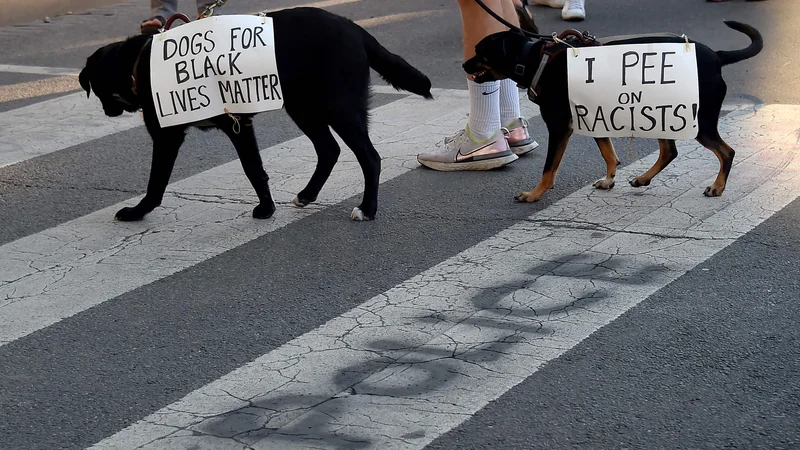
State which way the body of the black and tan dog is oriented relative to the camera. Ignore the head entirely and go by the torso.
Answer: to the viewer's left

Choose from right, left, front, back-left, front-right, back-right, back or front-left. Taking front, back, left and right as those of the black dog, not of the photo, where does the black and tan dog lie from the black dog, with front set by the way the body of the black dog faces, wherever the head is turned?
back

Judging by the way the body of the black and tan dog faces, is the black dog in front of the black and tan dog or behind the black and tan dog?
in front

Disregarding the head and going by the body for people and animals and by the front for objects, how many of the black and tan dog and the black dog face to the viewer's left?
2

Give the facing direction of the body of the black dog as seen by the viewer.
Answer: to the viewer's left
